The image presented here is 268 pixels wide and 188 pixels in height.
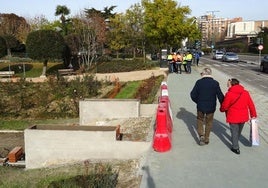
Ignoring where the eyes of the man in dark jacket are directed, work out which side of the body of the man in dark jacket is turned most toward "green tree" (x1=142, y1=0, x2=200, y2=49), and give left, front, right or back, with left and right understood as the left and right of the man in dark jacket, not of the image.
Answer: front

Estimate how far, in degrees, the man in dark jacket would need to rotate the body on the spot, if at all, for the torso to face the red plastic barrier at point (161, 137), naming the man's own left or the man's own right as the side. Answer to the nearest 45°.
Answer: approximately 135° to the man's own left

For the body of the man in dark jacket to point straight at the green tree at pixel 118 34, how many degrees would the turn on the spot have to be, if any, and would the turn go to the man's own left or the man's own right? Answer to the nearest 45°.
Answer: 0° — they already face it

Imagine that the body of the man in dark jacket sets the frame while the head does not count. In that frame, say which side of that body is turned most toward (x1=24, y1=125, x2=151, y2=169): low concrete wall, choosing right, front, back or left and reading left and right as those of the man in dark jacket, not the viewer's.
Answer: left

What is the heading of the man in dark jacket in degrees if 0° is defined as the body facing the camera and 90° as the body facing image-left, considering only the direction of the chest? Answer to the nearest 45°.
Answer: approximately 180°

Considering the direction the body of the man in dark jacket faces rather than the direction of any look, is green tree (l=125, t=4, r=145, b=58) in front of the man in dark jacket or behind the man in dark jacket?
in front

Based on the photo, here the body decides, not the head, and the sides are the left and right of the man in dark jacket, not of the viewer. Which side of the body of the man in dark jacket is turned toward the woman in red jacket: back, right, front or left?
right

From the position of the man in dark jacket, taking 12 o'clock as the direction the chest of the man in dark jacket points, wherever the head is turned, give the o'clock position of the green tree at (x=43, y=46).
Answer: The green tree is roughly at 11 o'clock from the man in dark jacket.
